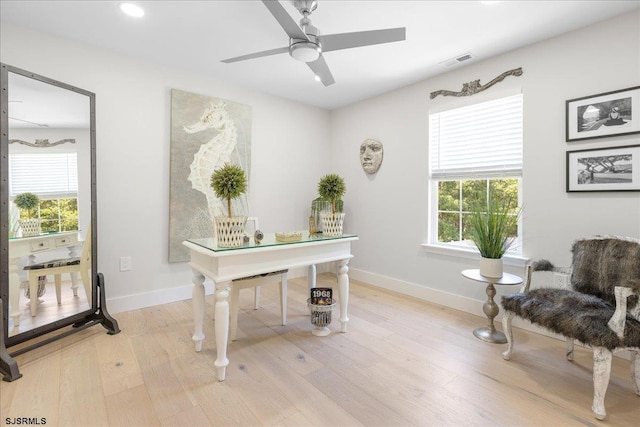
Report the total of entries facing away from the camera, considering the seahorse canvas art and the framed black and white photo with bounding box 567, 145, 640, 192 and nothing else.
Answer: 0

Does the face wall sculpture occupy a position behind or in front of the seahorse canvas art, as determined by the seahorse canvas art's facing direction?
in front

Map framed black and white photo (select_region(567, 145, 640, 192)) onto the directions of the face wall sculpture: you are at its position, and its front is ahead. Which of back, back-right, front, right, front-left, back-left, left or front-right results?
left

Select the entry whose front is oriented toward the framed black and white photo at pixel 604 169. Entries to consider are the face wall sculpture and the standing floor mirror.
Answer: the standing floor mirror

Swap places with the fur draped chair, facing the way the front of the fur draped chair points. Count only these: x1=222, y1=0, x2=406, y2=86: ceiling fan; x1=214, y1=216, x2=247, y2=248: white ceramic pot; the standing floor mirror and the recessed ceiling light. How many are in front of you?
4

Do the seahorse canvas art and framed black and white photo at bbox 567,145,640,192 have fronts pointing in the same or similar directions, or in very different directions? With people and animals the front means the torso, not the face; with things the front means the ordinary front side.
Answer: very different directions

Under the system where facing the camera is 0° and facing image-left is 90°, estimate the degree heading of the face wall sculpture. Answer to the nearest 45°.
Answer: approximately 45°

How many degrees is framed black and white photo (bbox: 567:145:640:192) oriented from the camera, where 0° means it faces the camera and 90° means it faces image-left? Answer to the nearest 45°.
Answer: approximately 45°

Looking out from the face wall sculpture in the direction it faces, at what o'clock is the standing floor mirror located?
The standing floor mirror is roughly at 12 o'clock from the face wall sculpture.

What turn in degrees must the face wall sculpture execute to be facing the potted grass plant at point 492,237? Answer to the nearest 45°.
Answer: approximately 90° to its left

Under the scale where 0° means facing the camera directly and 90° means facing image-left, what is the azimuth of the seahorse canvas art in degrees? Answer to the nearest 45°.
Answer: approximately 315°

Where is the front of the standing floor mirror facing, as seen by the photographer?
facing the viewer and to the right of the viewer
